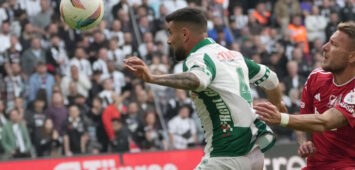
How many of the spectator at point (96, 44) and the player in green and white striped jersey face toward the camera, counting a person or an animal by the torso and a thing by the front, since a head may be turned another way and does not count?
1

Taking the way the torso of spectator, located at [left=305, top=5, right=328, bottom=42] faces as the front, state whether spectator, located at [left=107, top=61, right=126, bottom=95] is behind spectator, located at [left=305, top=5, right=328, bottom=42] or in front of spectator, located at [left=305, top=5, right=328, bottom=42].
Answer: in front

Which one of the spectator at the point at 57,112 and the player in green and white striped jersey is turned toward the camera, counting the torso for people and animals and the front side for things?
the spectator

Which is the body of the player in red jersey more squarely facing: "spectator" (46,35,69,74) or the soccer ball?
the soccer ball

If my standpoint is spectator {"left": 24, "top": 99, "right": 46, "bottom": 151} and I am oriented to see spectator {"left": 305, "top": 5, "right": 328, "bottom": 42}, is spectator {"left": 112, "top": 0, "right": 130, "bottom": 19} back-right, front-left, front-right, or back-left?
front-left

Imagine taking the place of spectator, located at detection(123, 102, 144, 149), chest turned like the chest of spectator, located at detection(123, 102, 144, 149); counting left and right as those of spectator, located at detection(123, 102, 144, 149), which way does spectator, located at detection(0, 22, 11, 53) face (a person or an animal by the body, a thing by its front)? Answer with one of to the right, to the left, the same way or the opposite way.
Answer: the same way

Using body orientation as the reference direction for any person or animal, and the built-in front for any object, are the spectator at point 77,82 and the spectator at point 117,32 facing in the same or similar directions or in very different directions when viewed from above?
same or similar directions

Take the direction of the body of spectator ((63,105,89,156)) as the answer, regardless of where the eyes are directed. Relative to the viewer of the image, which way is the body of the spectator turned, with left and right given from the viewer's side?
facing the viewer

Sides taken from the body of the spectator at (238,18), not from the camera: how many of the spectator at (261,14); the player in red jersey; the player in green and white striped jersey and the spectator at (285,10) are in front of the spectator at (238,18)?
2

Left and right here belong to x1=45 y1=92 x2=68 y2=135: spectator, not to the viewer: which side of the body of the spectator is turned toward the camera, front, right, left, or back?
front

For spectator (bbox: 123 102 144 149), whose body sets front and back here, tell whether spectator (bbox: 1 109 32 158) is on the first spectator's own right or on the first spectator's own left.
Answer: on the first spectator's own right
